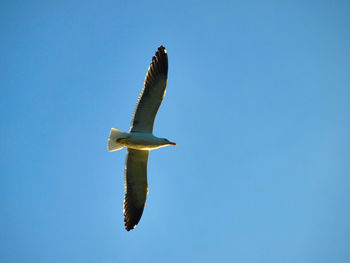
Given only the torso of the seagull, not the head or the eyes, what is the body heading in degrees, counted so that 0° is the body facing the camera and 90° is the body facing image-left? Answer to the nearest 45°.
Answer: approximately 270°
